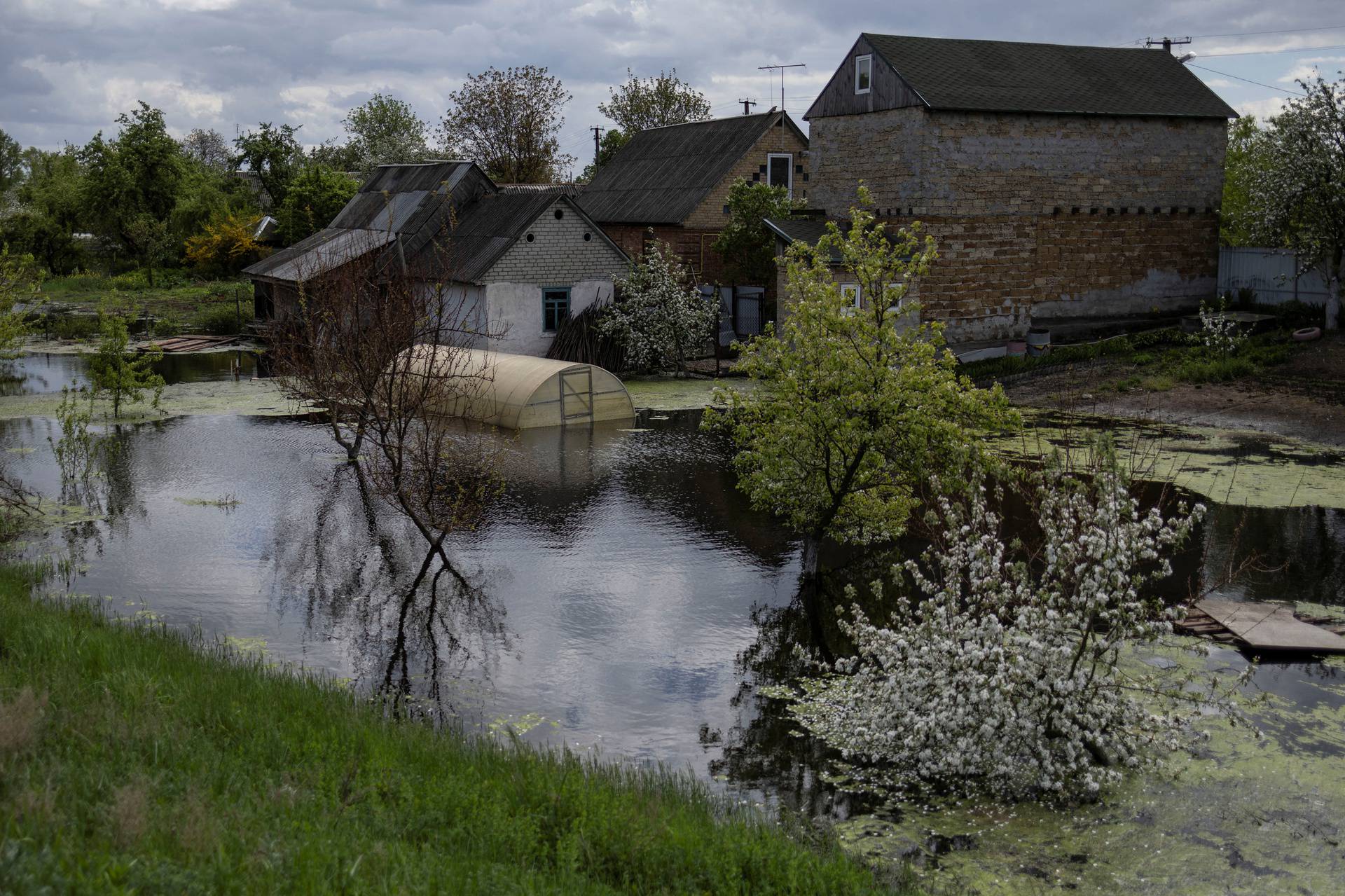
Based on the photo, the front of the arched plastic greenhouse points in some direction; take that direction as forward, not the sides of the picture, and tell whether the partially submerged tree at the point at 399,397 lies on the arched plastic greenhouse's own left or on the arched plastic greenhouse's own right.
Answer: on the arched plastic greenhouse's own right

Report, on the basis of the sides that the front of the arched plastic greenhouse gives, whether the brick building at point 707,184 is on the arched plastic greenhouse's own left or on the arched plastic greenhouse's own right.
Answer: on the arched plastic greenhouse's own left

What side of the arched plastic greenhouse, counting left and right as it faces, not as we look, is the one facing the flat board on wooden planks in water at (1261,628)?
front

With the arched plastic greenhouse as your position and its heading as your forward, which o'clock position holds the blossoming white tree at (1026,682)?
The blossoming white tree is roughly at 1 o'clock from the arched plastic greenhouse.

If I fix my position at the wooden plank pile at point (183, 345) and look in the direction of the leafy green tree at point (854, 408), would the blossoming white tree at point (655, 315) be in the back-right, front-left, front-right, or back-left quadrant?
front-left

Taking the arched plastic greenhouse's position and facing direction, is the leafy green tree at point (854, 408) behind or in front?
in front

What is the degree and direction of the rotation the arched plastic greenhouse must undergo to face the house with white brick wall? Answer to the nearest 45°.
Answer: approximately 135° to its left

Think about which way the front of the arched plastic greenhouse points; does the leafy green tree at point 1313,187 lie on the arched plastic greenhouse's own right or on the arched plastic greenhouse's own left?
on the arched plastic greenhouse's own left

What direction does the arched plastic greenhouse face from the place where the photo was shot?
facing the viewer and to the right of the viewer

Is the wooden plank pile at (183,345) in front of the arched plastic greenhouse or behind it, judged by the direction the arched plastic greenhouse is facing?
behind

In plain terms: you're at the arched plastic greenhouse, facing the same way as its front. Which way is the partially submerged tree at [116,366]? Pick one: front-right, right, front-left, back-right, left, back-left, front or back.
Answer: back-right

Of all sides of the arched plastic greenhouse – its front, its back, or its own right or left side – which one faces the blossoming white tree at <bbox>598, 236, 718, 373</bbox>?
left

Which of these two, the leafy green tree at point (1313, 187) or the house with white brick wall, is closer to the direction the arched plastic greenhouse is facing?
the leafy green tree
